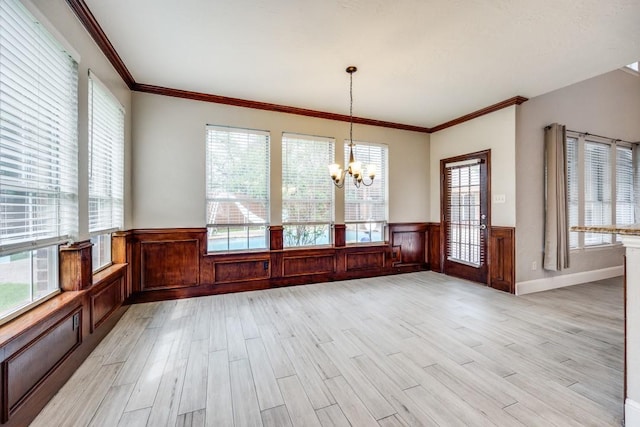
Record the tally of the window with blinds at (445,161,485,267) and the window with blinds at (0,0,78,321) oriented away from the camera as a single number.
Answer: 0

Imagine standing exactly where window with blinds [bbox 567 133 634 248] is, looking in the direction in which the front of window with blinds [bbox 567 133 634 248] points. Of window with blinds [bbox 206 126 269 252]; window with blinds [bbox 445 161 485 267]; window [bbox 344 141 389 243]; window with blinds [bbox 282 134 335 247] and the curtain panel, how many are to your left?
0

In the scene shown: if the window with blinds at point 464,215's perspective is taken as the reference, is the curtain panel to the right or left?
on its left

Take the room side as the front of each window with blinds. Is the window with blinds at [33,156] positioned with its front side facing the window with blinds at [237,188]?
no

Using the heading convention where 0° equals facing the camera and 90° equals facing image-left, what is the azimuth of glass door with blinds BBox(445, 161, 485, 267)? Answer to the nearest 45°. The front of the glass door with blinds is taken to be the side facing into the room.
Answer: approximately 45°

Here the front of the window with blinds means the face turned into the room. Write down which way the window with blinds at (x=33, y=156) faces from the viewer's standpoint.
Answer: facing the viewer and to the right of the viewer

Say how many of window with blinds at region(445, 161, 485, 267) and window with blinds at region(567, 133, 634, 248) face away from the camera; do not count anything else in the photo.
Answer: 0

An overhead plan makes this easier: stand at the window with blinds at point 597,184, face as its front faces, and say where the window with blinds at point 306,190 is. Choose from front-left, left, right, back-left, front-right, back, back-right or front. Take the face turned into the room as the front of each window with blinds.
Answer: right

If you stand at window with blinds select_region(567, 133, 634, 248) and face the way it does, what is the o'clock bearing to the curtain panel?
The curtain panel is roughly at 2 o'clock from the window with blinds.

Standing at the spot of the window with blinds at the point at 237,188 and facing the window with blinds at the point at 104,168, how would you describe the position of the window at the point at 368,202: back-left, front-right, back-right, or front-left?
back-left

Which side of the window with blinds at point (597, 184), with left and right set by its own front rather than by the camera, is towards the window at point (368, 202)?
right

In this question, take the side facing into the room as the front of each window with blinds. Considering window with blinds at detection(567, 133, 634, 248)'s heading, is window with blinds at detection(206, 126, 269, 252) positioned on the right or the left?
on its right

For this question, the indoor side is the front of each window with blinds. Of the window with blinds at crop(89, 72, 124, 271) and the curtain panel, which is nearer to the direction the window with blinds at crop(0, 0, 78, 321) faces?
the curtain panel
